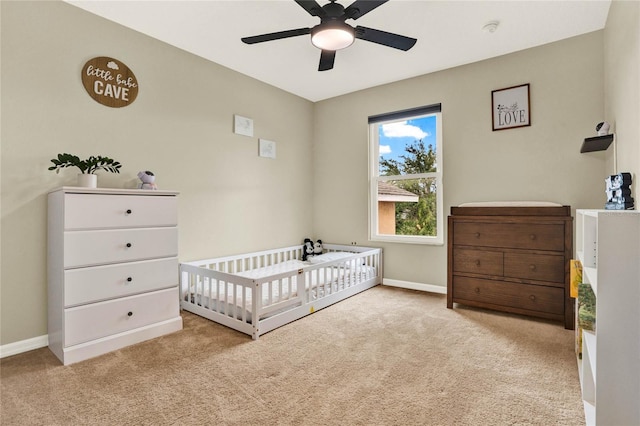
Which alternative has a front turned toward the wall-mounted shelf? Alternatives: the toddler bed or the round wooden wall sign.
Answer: the round wooden wall sign

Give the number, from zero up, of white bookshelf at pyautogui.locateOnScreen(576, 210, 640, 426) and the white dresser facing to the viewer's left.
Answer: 1

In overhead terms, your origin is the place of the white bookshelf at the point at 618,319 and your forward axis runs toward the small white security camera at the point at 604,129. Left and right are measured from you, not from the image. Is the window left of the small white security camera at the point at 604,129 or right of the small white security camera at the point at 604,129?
left

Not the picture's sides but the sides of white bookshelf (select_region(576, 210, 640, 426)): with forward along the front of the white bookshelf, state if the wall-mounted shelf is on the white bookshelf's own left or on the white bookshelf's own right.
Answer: on the white bookshelf's own right

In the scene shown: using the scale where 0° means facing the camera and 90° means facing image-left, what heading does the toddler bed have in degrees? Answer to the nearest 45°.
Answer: approximately 45°

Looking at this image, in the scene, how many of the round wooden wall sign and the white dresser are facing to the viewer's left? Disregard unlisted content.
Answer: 0

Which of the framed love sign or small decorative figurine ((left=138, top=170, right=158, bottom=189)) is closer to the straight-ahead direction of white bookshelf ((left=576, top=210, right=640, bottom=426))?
the small decorative figurine

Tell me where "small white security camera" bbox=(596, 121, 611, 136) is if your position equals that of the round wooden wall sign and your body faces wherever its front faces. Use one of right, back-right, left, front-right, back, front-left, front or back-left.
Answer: front

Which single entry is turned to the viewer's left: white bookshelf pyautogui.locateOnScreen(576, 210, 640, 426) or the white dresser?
the white bookshelf

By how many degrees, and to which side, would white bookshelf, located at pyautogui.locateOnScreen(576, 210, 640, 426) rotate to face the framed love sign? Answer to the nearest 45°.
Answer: approximately 90° to its right

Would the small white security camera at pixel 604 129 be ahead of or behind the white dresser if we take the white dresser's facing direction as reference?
ahead

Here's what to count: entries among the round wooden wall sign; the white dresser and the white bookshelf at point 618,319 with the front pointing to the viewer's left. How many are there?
1

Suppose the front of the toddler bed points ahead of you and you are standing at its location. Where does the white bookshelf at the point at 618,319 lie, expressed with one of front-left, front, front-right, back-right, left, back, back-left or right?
left

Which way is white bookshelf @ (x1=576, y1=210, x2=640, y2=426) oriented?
to the viewer's left

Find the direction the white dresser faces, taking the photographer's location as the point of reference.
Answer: facing the viewer and to the right of the viewer

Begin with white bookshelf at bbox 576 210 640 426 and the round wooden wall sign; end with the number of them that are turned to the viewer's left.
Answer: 1

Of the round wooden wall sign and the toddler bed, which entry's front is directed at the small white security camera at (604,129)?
the round wooden wall sign

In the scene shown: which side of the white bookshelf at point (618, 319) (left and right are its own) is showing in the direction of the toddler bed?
front
